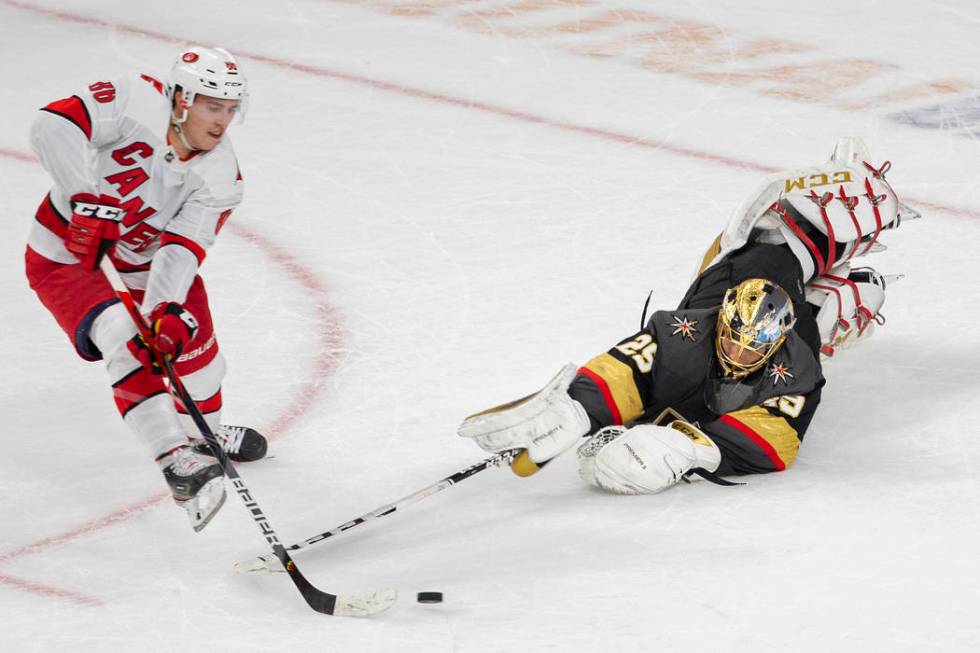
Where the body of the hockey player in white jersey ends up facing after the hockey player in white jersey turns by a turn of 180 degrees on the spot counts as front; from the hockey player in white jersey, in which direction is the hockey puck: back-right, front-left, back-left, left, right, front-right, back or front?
back

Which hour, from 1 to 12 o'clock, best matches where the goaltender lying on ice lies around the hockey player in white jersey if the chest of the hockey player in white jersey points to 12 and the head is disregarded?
The goaltender lying on ice is roughly at 11 o'clock from the hockey player in white jersey.

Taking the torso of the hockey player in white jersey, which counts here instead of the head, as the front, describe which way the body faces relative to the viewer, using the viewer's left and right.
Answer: facing the viewer and to the right of the viewer

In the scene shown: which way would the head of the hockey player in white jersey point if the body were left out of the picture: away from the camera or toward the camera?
toward the camera
